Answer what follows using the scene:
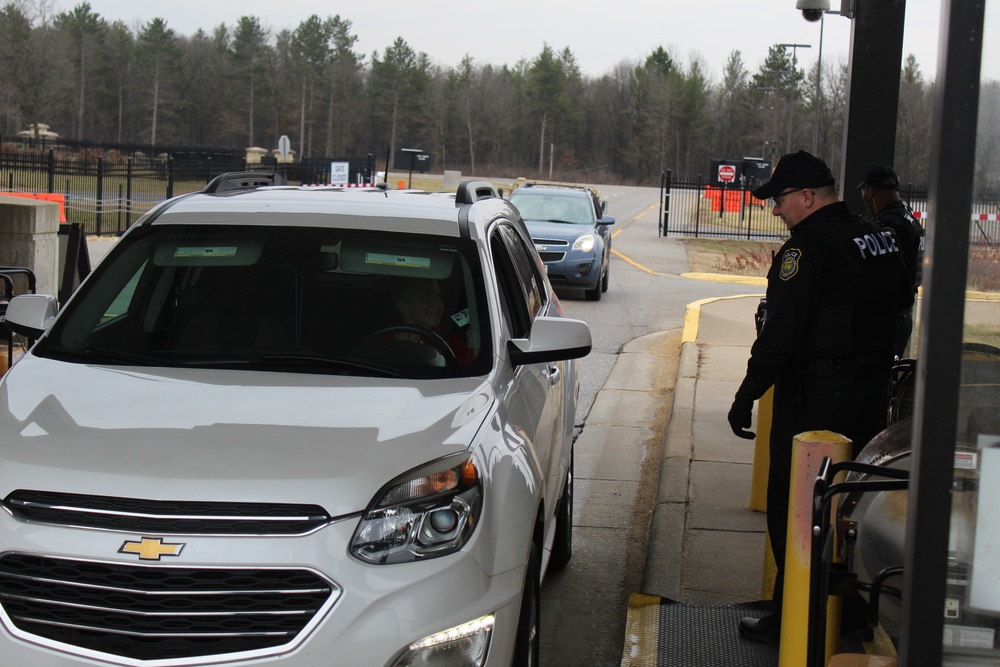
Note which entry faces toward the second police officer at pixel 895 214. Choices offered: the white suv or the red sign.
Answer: the red sign

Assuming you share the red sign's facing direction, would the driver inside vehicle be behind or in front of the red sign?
in front

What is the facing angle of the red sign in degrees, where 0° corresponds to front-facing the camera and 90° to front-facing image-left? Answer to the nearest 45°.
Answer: approximately 0°

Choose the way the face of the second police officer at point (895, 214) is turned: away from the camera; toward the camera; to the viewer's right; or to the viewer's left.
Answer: to the viewer's left

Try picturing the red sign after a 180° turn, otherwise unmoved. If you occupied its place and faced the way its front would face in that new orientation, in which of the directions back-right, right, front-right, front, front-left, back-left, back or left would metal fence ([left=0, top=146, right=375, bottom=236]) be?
back-left

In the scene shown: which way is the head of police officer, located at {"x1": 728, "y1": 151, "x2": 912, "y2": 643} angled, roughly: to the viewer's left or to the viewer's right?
to the viewer's left

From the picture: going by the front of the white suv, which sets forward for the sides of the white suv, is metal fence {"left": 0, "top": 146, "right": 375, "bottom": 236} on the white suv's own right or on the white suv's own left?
on the white suv's own right

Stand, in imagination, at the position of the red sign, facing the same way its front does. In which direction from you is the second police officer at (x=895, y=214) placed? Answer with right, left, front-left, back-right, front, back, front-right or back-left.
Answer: front

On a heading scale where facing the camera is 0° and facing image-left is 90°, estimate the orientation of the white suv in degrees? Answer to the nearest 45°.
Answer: approximately 45°

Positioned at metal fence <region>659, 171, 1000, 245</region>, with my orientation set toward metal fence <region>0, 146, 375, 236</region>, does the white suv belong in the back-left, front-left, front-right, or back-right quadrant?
front-left

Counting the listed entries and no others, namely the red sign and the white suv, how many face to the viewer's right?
0

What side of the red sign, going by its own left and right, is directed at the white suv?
front

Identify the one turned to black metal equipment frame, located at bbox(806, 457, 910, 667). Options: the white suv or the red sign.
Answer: the red sign

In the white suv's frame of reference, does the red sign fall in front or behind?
behind

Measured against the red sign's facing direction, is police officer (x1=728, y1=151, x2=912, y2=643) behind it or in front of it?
in front
